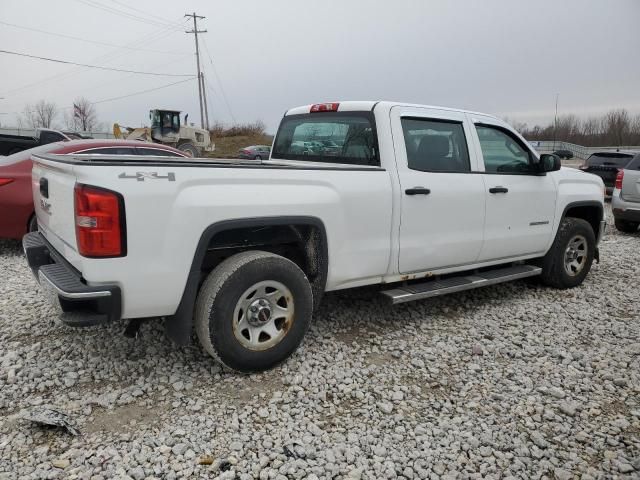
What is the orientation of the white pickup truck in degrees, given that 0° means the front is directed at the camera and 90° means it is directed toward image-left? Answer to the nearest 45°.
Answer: approximately 225°

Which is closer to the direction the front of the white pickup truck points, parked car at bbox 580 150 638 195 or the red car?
the parked car

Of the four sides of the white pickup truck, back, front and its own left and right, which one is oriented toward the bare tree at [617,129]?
front

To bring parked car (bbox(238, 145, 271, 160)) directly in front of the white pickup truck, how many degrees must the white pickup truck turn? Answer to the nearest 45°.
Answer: approximately 45° to its left

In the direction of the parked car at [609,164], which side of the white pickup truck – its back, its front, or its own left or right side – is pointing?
front

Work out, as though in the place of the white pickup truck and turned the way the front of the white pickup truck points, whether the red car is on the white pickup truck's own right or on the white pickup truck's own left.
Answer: on the white pickup truck's own left

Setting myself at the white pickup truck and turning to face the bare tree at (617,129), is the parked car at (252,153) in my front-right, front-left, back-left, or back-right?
front-left

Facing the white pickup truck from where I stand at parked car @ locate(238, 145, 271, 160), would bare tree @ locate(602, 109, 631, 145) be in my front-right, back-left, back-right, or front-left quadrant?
back-left

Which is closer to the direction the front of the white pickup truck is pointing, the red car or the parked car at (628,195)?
the parked car

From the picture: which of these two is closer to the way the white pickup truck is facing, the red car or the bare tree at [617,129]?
the bare tree

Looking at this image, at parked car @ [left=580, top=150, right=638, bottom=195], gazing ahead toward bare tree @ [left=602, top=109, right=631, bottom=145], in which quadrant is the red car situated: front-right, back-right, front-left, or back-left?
back-left
